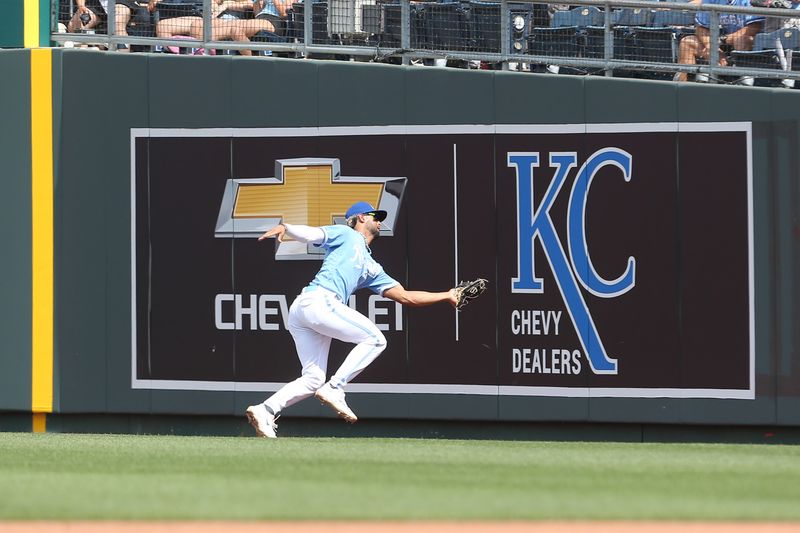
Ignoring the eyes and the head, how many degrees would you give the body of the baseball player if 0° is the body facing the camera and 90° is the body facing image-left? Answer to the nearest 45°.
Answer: approximately 270°

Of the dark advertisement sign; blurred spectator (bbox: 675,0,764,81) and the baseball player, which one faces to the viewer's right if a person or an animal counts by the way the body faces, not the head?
the baseball player

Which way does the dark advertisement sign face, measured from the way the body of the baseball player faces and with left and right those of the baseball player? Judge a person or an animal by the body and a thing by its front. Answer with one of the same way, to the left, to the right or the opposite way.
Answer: to the right

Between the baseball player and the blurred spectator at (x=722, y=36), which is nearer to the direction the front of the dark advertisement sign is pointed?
the baseball player

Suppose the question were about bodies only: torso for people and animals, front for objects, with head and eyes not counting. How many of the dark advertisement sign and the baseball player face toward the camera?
1

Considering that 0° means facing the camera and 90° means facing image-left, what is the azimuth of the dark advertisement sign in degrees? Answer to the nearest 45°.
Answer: approximately 0°

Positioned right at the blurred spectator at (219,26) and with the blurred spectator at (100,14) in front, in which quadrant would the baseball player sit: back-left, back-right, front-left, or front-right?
back-left

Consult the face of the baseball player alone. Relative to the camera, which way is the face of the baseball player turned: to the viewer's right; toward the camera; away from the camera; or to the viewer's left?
to the viewer's right

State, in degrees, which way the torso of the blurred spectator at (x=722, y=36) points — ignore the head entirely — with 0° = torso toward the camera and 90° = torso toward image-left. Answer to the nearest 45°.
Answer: approximately 45°
